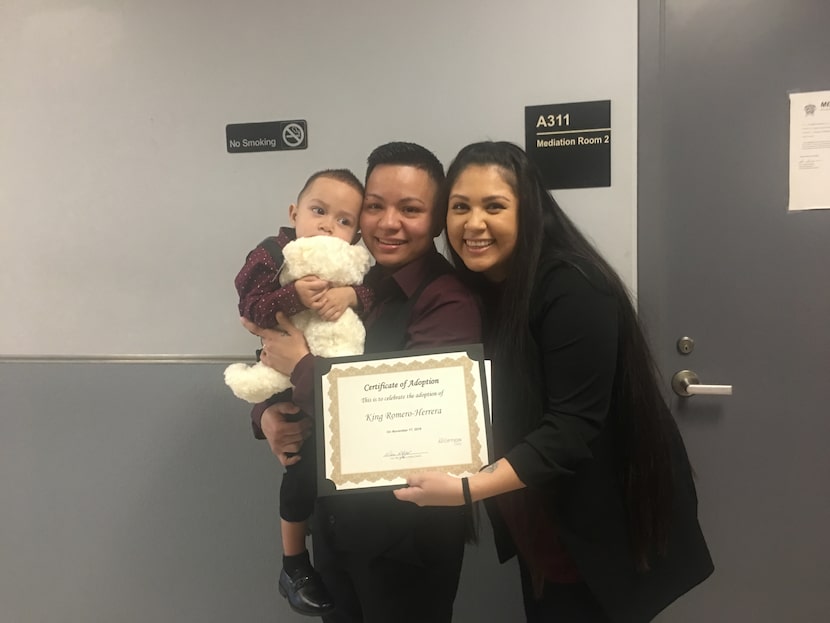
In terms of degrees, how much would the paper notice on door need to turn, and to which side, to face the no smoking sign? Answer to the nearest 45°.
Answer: approximately 45° to its right

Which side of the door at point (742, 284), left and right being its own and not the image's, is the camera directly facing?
front

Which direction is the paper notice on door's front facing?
toward the camera

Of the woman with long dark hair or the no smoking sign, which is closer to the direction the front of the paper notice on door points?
the woman with long dark hair

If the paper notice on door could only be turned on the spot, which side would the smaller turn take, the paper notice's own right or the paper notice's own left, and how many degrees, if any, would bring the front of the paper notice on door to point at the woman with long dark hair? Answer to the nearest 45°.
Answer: approximately 45° to the paper notice's own right

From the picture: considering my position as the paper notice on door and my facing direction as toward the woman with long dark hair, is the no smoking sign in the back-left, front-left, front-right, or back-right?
front-right

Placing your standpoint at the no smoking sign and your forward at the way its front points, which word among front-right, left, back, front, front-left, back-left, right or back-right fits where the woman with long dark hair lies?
front-left

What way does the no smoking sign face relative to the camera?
toward the camera

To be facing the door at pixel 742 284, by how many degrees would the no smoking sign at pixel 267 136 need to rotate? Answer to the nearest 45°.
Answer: approximately 90° to its left

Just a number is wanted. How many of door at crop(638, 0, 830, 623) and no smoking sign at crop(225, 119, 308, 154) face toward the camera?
2

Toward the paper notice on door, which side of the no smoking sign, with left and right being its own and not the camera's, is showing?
left

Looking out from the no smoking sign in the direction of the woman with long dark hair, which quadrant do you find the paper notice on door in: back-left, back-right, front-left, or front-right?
front-left

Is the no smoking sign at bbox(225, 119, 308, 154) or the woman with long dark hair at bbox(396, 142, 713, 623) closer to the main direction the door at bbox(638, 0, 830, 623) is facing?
the woman with long dark hair

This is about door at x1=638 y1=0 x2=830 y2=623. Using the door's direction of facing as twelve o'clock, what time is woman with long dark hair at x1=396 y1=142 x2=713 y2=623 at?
The woman with long dark hair is roughly at 1 o'clock from the door.

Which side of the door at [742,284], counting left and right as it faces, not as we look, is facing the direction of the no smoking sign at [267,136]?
right

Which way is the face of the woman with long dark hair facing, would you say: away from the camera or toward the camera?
toward the camera
